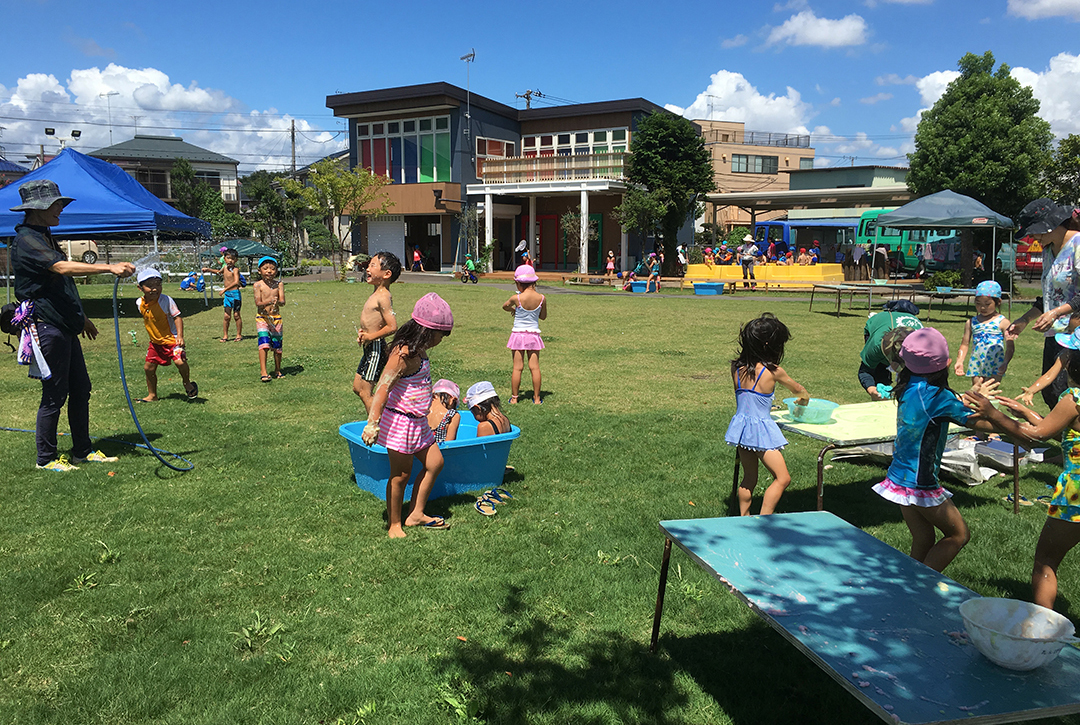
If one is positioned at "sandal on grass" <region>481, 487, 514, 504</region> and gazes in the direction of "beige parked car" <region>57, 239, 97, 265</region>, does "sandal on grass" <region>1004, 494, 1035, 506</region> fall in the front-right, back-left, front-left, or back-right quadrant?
back-right

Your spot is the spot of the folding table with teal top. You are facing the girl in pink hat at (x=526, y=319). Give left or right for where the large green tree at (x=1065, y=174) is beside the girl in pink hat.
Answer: right

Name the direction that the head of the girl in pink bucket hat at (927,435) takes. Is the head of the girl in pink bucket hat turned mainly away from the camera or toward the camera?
away from the camera

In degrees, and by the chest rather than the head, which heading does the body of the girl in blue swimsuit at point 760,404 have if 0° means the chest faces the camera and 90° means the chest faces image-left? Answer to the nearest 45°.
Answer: approximately 225°

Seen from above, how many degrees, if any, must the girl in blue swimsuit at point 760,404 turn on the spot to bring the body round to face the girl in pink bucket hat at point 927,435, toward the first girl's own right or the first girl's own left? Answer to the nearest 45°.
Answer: approximately 90° to the first girl's own right

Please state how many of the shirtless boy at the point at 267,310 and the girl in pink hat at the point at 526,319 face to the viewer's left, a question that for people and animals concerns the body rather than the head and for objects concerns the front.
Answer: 0

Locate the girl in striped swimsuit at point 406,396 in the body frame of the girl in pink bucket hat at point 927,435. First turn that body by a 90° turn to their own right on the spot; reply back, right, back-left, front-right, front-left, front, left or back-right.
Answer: back-right
